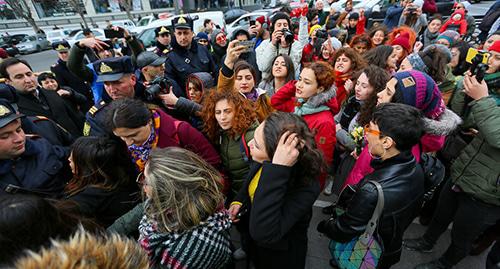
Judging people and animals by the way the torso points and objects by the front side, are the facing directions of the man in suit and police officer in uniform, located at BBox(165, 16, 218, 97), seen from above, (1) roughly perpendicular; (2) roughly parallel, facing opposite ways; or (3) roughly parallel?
roughly parallel

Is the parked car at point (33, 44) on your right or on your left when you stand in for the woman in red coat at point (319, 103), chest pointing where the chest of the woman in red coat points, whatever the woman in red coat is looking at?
on your right

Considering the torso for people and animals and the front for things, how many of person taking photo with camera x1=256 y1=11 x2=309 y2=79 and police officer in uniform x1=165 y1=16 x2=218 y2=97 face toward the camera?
2

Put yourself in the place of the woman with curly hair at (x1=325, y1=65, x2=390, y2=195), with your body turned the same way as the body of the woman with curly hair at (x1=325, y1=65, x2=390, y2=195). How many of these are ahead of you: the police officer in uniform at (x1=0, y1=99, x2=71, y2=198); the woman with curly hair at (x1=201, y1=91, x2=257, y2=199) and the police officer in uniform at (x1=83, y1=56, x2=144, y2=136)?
3

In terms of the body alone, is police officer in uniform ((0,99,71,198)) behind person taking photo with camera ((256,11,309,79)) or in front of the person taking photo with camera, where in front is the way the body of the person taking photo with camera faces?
in front

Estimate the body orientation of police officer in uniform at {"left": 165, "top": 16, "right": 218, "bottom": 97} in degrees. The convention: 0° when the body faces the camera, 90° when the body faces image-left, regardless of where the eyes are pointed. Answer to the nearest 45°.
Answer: approximately 0°

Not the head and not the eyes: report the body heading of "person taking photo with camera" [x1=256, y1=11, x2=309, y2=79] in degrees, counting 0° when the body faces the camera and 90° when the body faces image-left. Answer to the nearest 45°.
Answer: approximately 0°

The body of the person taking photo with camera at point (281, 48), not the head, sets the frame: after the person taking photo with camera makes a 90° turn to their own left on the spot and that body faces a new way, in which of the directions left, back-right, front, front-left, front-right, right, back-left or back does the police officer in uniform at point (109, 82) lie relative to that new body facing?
back-right

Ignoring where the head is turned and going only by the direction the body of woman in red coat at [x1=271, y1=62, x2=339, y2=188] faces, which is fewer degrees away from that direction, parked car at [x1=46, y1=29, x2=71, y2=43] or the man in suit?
the man in suit
